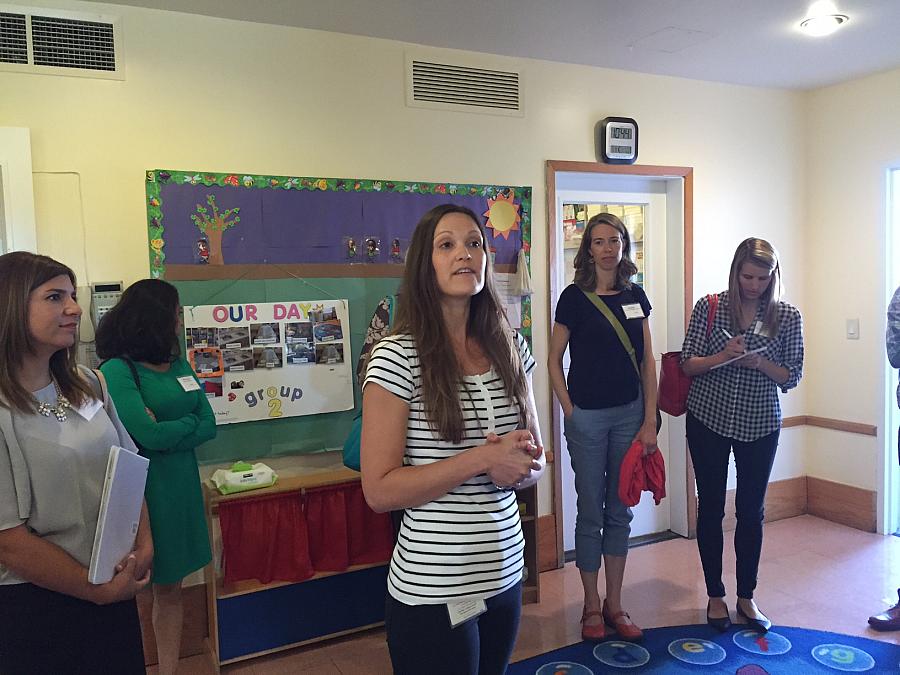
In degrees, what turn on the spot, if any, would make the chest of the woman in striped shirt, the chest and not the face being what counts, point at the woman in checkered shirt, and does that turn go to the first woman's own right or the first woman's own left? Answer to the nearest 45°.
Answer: approximately 90° to the first woman's own left

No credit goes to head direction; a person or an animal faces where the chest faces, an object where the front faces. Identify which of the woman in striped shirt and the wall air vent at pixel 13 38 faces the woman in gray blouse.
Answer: the wall air vent

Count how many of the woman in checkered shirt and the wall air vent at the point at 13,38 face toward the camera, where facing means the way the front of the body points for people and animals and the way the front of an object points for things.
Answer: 2

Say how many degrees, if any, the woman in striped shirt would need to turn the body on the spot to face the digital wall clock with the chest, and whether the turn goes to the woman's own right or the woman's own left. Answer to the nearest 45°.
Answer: approximately 135° to the woman's own left

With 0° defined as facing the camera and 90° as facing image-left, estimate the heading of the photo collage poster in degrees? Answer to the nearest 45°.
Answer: approximately 0°

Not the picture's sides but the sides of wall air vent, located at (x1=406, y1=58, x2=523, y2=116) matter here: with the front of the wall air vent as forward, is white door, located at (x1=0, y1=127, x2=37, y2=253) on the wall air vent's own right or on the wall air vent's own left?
on the wall air vent's own right

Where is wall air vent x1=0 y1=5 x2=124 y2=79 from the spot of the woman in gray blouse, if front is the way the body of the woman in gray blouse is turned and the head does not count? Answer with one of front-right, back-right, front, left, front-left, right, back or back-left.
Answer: back-left

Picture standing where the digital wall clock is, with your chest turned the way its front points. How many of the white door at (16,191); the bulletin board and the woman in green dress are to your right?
3
